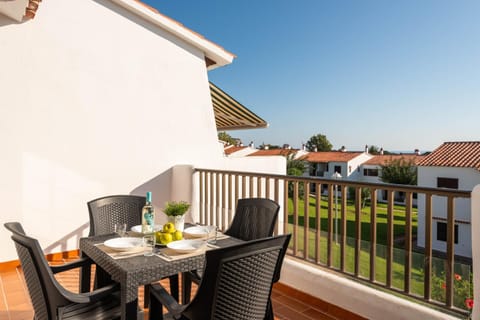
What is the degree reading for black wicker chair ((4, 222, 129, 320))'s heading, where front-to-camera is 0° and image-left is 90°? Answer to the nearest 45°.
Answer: approximately 225°

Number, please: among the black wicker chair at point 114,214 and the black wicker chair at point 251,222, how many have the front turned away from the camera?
0

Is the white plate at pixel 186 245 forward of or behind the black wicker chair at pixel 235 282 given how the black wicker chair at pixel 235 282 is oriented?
forward

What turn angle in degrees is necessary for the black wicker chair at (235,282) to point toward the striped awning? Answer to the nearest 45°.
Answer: approximately 45° to its right

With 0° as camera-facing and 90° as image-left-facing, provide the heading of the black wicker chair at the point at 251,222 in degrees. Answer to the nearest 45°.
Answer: approximately 45°

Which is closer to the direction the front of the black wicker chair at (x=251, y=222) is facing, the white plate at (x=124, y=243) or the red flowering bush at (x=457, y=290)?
the white plate

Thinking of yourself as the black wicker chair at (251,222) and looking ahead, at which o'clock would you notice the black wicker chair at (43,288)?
the black wicker chair at (43,288) is roughly at 12 o'clock from the black wicker chair at (251,222).

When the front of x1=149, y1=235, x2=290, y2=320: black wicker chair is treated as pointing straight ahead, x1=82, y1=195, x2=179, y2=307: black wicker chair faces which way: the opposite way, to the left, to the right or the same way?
the opposite way

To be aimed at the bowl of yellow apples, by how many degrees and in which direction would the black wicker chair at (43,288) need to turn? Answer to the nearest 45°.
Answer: approximately 45° to its right

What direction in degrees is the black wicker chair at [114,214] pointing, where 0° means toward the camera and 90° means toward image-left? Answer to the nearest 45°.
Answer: approximately 315°

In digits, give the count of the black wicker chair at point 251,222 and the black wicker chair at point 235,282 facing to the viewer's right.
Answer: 0

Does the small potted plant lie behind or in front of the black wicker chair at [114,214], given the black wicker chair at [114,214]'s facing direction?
in front

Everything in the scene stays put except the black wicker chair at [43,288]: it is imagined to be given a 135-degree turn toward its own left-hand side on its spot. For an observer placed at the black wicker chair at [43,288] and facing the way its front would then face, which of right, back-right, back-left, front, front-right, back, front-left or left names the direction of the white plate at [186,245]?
back

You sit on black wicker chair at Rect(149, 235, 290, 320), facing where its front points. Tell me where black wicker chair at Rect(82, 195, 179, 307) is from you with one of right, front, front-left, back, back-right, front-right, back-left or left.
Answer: front
